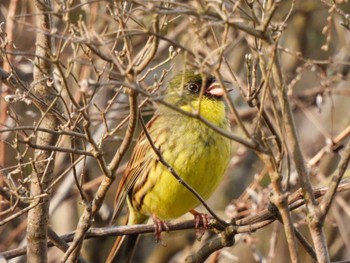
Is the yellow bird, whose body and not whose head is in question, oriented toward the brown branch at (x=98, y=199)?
no

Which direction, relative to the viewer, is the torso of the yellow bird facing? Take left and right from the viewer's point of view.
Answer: facing the viewer and to the right of the viewer
